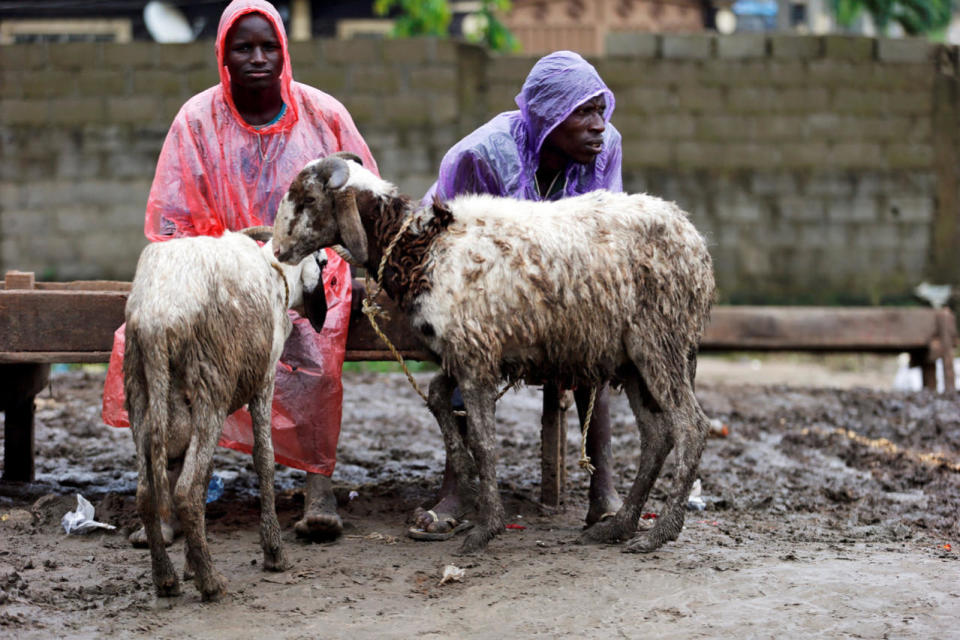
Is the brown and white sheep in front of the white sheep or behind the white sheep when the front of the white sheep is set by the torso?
in front

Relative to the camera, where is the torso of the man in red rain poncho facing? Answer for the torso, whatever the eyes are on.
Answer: toward the camera

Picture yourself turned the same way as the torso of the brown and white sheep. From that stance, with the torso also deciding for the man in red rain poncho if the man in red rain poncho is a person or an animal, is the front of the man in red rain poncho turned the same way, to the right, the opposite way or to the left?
to the left

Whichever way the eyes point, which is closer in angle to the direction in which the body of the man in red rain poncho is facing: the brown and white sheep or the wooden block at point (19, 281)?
the brown and white sheep

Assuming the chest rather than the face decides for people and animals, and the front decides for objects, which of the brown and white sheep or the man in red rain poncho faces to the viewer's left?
the brown and white sheep

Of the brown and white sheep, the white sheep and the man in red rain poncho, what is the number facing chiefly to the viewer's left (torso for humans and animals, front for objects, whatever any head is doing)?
1

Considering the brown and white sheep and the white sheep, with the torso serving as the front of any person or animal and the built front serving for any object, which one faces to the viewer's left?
the brown and white sheep

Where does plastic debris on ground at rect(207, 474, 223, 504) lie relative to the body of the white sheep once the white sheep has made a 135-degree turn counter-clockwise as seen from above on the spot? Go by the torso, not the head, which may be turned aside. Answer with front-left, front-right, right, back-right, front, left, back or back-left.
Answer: right

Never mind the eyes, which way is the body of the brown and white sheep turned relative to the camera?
to the viewer's left

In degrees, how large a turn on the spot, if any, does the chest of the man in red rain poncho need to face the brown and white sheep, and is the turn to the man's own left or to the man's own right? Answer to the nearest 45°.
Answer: approximately 45° to the man's own left

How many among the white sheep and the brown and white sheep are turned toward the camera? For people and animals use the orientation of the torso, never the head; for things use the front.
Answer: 0

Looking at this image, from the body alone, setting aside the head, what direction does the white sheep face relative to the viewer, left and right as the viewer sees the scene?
facing away from the viewer and to the right of the viewer

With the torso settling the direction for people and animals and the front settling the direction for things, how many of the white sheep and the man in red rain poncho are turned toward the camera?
1
